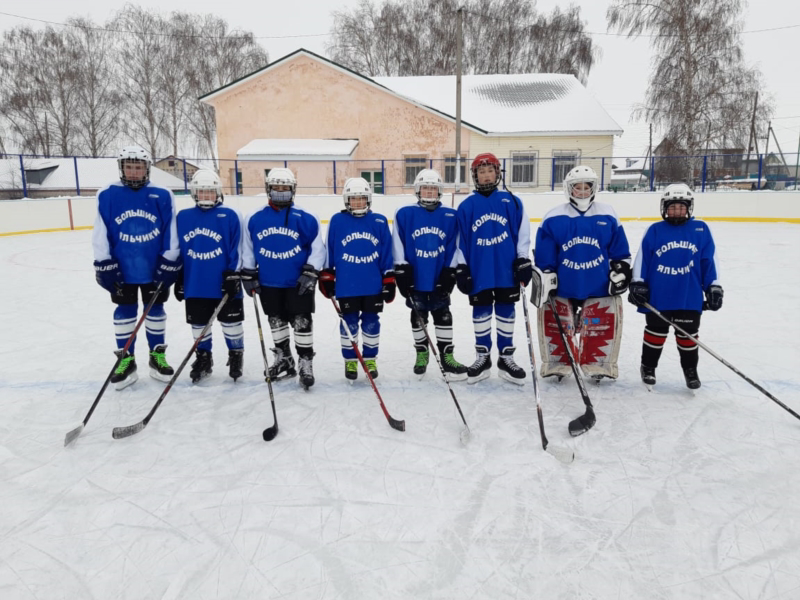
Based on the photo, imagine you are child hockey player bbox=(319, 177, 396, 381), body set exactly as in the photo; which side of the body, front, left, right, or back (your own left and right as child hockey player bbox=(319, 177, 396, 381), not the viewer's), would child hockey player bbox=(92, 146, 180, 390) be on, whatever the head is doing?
right

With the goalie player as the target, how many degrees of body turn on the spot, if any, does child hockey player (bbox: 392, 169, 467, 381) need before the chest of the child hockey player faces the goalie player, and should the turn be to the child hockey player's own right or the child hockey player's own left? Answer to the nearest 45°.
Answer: approximately 90° to the child hockey player's own left

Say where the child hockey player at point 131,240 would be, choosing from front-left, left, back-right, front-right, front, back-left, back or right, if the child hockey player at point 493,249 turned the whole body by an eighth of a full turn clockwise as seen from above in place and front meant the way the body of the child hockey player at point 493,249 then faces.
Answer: front-right

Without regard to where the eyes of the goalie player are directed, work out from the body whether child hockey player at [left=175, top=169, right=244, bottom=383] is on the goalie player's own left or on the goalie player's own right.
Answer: on the goalie player's own right

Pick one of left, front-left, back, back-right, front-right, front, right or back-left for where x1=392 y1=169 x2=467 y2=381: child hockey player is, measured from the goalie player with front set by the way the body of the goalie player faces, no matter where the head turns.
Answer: right

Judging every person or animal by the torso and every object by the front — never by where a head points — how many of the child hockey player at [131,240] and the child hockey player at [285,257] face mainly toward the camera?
2

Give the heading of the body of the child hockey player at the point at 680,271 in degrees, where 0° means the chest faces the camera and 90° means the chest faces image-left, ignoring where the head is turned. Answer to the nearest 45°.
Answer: approximately 0°

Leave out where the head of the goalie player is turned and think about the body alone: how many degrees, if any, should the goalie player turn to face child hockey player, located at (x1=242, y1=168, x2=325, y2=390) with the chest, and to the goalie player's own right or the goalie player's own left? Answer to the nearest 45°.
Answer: approximately 90° to the goalie player's own right
